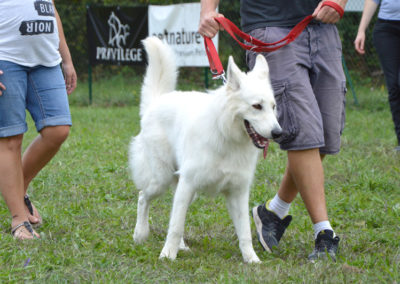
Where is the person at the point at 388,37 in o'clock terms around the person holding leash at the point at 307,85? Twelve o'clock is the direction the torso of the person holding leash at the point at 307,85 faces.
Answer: the person at the point at 388,37 is roughly at 8 o'clock from the person holding leash at the point at 307,85.

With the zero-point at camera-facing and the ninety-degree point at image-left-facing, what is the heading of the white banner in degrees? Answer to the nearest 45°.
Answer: approximately 0°

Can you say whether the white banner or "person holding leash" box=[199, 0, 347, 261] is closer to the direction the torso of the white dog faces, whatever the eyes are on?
the person holding leash

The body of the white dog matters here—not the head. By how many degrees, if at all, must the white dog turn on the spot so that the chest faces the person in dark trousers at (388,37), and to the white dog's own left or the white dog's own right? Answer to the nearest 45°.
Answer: approximately 90° to the white dog's own left

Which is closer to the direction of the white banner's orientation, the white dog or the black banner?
the white dog

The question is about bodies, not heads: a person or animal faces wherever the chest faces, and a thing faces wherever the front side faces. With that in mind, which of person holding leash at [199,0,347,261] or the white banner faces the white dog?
the white banner

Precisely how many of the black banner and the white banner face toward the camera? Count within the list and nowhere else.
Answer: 2

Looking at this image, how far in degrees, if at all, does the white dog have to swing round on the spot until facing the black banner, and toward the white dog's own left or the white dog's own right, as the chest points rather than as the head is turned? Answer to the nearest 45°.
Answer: approximately 135° to the white dog's own left
